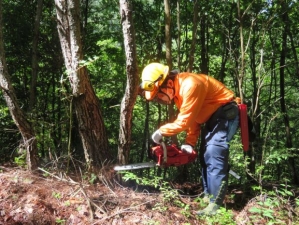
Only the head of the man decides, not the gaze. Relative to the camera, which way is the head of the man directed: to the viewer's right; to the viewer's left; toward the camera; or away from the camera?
to the viewer's left

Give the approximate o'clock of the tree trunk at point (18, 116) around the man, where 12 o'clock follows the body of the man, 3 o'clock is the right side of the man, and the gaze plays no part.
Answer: The tree trunk is roughly at 12 o'clock from the man.

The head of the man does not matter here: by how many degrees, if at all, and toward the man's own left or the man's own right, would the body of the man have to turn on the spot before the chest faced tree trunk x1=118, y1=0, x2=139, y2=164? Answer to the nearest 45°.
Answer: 0° — they already face it

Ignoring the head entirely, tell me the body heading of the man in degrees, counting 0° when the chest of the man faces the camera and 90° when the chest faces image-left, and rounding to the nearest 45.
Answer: approximately 90°

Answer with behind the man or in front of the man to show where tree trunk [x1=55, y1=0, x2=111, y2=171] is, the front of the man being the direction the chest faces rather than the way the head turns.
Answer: in front
